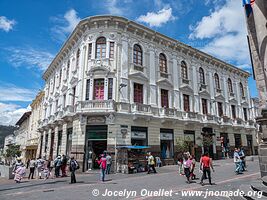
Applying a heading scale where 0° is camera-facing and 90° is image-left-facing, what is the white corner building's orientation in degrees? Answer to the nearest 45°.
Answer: approximately 0°
